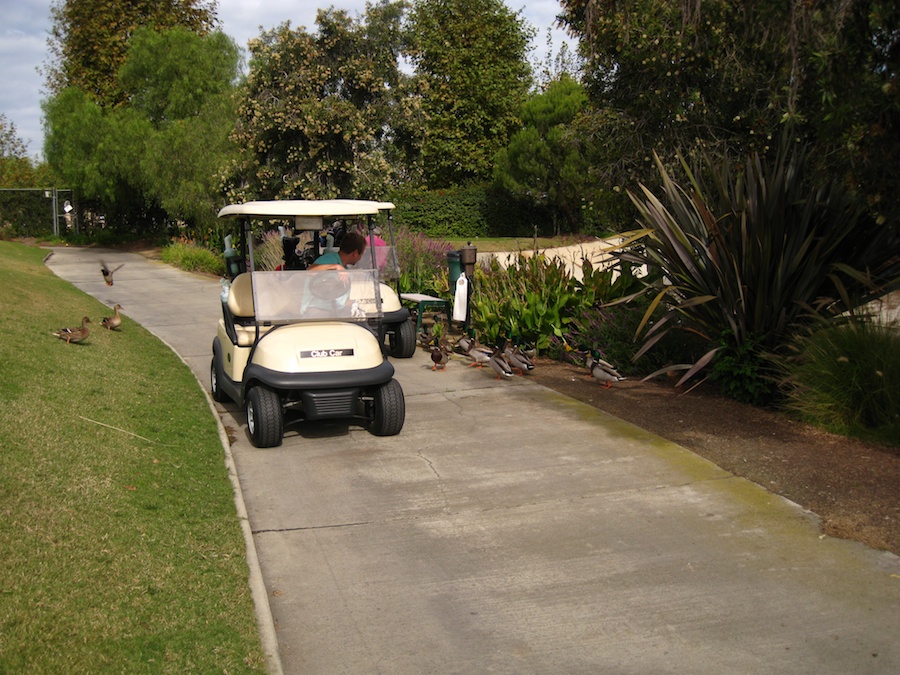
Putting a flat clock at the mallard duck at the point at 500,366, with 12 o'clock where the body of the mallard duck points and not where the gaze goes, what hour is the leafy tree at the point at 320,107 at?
The leafy tree is roughly at 1 o'clock from the mallard duck.

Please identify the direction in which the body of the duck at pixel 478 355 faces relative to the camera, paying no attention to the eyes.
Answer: to the viewer's left

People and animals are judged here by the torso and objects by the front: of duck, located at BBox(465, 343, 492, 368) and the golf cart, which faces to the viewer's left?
the duck

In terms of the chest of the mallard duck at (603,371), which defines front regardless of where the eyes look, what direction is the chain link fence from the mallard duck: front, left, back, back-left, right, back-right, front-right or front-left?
front-right

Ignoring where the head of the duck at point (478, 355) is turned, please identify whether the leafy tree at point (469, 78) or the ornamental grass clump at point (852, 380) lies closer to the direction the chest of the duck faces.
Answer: the leafy tree

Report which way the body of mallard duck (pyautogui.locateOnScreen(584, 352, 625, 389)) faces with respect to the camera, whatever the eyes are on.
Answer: to the viewer's left

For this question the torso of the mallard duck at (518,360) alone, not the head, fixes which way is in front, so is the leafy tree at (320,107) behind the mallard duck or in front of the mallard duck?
in front

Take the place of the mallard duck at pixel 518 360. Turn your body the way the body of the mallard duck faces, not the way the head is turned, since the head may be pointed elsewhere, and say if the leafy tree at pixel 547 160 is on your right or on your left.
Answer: on your right
